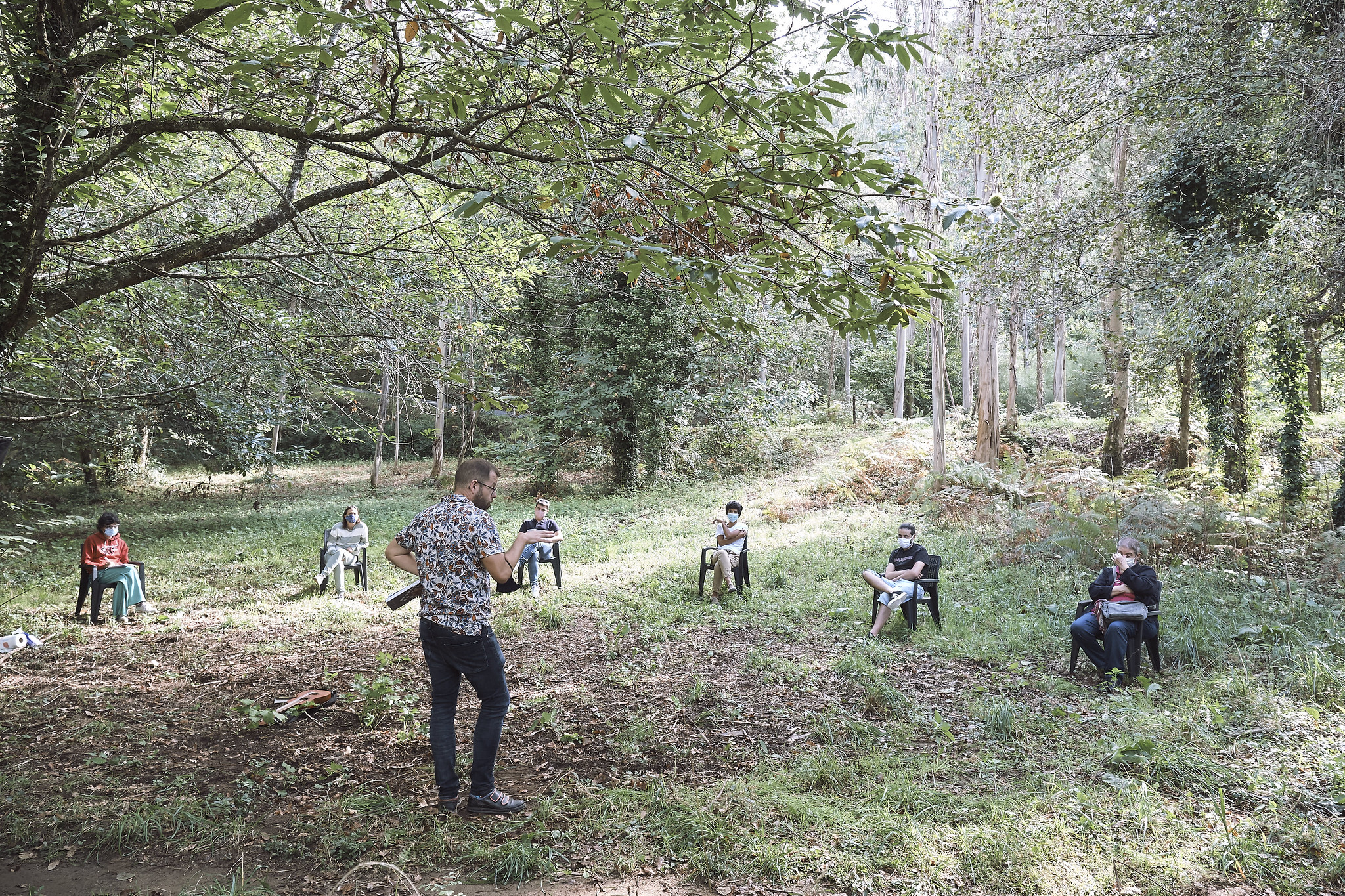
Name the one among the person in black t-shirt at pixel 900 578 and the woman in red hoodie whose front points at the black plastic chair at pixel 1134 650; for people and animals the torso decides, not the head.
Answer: the woman in red hoodie

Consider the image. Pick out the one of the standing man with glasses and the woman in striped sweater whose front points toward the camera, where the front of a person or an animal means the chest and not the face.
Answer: the woman in striped sweater

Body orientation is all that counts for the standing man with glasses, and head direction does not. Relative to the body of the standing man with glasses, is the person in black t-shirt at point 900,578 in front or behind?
in front

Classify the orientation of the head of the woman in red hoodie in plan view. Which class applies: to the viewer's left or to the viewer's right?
to the viewer's right

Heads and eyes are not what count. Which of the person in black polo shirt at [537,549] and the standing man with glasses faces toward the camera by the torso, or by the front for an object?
the person in black polo shirt

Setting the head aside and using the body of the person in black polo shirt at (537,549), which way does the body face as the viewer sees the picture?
toward the camera

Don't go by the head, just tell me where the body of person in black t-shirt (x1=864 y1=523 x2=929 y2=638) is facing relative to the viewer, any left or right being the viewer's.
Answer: facing the viewer and to the left of the viewer

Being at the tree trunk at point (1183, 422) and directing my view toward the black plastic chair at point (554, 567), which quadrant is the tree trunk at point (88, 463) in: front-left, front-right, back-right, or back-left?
front-right

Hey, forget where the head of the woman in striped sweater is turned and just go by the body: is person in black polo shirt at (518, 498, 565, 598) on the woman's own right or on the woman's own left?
on the woman's own left

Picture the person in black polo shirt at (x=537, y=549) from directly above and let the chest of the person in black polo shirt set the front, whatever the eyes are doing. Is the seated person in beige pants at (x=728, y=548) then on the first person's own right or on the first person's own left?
on the first person's own left

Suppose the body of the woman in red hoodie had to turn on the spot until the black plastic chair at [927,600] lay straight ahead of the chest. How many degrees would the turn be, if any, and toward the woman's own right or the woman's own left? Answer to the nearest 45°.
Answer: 0° — they already face it

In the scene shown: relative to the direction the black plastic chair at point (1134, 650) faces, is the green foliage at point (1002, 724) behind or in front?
in front

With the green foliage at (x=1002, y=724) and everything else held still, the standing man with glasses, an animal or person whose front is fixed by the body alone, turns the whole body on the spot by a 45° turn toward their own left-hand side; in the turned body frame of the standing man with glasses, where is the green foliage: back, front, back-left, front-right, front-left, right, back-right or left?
right

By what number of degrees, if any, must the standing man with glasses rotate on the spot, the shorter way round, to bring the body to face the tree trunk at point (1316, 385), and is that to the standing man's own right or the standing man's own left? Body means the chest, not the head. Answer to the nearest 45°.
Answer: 0° — they already face it
